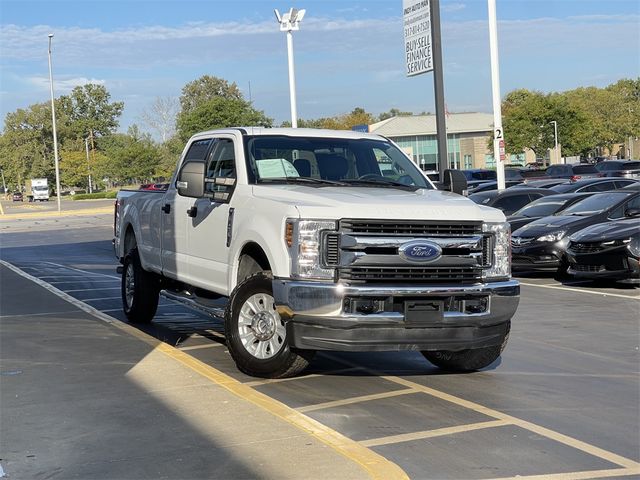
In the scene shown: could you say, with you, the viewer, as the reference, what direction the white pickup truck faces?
facing the viewer and to the right of the viewer

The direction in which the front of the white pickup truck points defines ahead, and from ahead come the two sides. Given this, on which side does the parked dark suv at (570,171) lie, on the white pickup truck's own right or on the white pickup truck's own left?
on the white pickup truck's own left

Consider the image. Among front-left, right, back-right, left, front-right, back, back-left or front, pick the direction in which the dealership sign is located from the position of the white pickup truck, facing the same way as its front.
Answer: back-left

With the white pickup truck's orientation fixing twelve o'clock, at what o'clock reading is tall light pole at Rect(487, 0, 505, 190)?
The tall light pole is roughly at 8 o'clock from the white pickup truck.

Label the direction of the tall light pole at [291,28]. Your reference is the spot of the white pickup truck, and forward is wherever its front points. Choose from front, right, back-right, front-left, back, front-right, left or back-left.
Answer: back-left

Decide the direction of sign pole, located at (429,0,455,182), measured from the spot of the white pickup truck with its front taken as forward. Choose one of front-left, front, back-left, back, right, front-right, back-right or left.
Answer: back-left

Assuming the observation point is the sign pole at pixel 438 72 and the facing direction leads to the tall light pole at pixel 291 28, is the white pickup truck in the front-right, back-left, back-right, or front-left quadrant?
back-left
